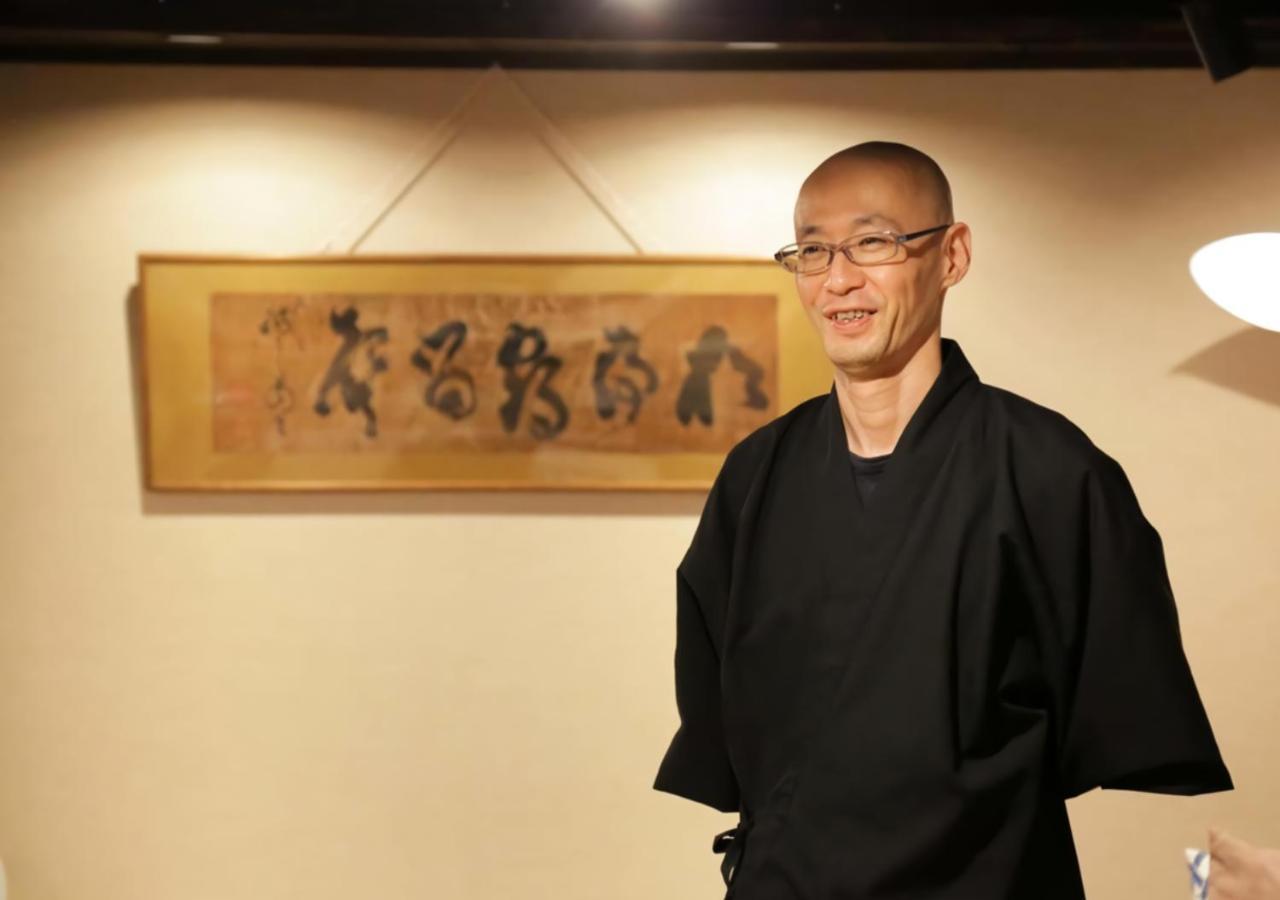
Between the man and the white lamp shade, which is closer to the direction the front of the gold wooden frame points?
the man

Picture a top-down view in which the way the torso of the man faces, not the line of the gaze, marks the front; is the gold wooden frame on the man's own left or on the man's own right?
on the man's own right

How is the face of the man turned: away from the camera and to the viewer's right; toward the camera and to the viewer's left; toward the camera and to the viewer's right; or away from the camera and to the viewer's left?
toward the camera and to the viewer's left

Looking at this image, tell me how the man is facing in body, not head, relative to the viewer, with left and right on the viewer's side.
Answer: facing the viewer and to the left of the viewer

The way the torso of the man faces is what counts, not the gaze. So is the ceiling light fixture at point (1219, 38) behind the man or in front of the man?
behind

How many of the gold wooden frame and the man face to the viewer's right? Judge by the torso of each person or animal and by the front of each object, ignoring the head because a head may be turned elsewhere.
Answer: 0

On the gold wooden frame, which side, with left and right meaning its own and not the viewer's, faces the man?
front

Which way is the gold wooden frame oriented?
toward the camera

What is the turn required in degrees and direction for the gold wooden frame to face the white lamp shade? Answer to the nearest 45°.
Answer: approximately 90° to its left
